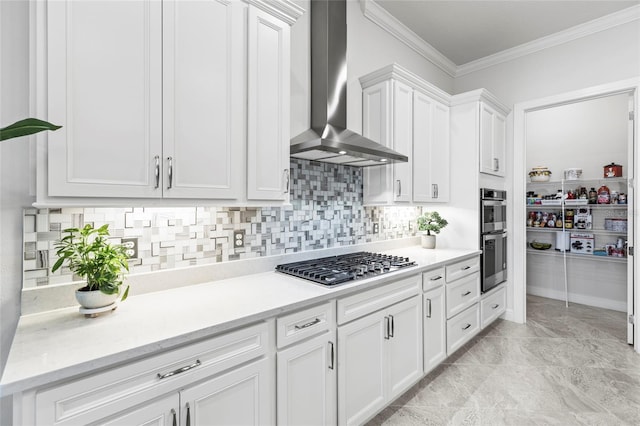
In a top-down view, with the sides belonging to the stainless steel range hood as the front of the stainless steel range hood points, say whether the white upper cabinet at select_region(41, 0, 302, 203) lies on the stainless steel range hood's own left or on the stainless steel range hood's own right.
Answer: on the stainless steel range hood's own right

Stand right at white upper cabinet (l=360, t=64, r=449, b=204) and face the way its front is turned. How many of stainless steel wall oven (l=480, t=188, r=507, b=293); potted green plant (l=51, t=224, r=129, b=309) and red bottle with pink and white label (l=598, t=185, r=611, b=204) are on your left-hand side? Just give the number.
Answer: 2

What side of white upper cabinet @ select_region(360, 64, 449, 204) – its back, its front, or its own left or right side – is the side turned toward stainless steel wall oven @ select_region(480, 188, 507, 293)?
left

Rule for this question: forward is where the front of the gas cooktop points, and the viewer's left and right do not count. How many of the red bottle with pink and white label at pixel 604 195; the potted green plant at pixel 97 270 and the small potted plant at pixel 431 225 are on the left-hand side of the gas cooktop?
2

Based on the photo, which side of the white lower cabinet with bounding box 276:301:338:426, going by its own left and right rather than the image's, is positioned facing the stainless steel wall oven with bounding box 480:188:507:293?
left

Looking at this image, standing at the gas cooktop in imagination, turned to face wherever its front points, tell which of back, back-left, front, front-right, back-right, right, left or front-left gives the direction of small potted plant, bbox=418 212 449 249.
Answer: left

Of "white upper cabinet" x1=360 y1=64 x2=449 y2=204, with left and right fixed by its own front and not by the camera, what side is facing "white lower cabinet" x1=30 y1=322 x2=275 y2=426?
right

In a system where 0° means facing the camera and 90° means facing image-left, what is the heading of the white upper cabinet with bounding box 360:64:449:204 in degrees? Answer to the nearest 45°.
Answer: approximately 315°

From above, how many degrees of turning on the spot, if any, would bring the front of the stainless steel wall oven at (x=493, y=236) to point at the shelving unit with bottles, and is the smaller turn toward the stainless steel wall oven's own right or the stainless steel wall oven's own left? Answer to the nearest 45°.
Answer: approximately 90° to the stainless steel wall oven's own left
